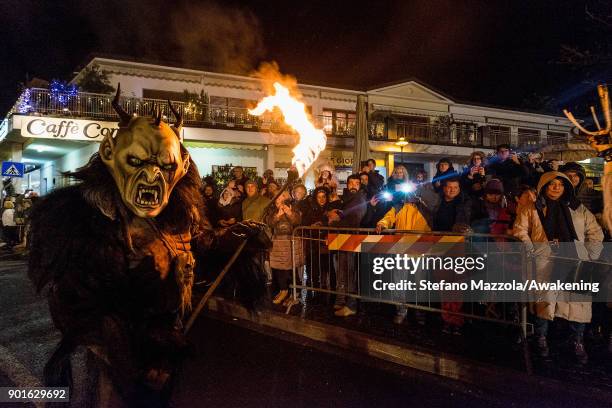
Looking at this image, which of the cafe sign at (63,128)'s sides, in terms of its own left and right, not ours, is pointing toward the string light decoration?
right

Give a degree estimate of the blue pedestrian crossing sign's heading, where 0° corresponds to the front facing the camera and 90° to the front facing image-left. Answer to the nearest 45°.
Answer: approximately 0°

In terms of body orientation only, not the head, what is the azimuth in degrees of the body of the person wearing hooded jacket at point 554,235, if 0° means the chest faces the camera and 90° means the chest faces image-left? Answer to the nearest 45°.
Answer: approximately 0°

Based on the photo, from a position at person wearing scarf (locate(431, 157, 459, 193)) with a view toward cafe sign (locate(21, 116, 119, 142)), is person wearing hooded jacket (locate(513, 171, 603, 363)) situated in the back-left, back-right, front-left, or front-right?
back-left

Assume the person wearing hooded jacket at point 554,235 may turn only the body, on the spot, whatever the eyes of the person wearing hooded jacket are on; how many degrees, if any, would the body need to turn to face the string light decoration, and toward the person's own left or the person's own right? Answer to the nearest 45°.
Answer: approximately 90° to the person's own right

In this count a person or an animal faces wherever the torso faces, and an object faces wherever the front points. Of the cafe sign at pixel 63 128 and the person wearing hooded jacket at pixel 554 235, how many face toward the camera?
2
